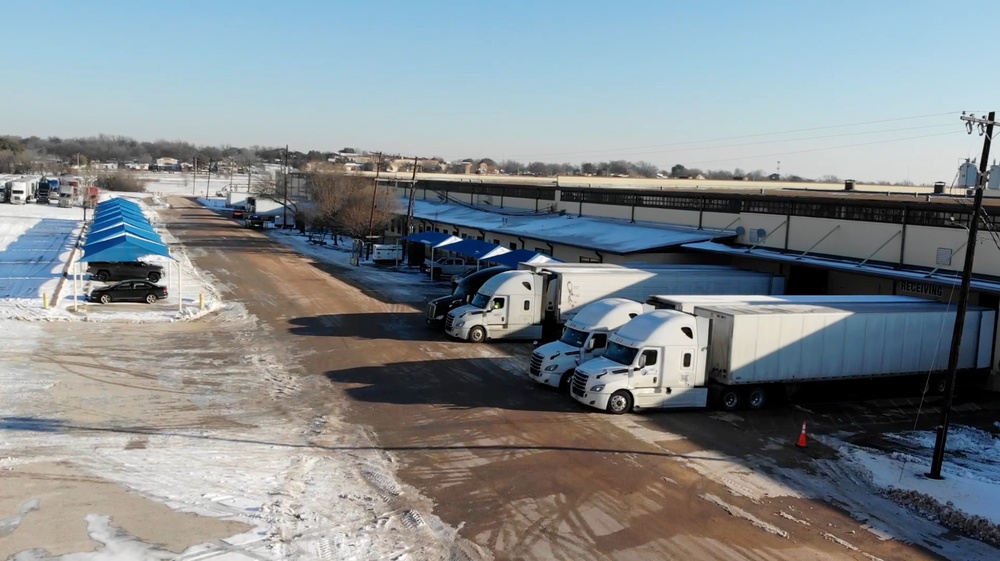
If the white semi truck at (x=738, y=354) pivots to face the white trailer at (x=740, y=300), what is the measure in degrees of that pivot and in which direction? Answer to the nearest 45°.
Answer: approximately 135° to its right

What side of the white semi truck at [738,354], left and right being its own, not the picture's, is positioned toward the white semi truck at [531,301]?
right

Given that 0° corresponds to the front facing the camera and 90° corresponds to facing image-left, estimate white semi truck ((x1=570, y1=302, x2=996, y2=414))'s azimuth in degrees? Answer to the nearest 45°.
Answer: approximately 45°

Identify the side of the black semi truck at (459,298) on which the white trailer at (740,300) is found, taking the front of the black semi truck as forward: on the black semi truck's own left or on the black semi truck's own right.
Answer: on the black semi truck's own left

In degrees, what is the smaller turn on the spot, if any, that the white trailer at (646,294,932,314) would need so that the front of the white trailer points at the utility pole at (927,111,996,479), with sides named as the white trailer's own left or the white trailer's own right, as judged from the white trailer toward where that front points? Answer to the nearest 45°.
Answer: approximately 135° to the white trailer's own left

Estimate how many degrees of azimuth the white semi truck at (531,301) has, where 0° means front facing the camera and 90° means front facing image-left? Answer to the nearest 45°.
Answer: approximately 45°

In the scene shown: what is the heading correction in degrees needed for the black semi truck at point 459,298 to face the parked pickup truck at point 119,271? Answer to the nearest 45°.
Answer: approximately 90° to its right

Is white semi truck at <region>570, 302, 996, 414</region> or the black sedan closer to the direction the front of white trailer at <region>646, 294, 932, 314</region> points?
the black sedan
